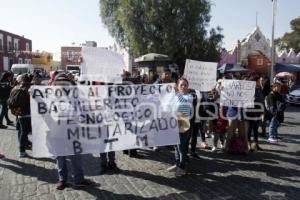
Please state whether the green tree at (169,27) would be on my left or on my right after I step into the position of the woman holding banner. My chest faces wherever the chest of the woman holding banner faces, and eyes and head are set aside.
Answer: on my right

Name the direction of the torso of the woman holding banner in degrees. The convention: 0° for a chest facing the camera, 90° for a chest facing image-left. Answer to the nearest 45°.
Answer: approximately 45°
